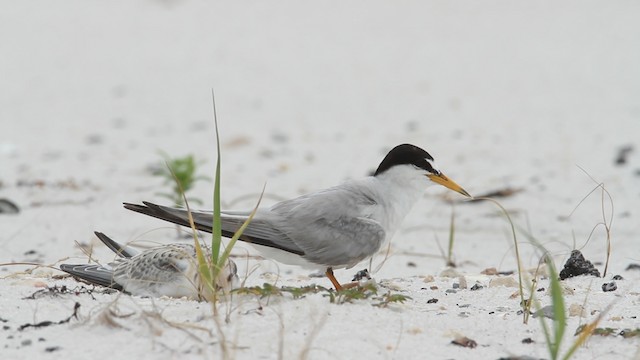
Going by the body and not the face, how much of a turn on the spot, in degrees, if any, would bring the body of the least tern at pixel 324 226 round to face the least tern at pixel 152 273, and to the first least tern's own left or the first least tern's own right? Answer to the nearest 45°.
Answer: approximately 180°

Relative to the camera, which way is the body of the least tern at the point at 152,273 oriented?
to the viewer's right

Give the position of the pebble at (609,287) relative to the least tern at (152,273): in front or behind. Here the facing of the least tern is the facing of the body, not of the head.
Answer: in front

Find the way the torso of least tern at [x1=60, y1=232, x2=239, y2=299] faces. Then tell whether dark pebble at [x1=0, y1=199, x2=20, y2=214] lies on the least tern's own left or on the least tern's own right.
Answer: on the least tern's own left

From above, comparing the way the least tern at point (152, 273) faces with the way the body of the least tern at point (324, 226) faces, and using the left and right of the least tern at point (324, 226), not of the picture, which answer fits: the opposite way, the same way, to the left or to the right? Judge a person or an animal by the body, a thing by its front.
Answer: the same way

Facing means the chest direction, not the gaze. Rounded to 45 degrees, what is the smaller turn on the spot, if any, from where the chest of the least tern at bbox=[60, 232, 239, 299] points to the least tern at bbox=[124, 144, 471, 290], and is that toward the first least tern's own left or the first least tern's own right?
0° — it already faces it

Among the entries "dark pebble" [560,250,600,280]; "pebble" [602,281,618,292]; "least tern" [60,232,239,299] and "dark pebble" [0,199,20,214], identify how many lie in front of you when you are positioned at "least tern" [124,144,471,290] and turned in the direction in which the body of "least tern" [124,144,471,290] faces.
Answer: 2

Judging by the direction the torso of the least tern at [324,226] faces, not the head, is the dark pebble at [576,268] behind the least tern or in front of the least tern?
in front

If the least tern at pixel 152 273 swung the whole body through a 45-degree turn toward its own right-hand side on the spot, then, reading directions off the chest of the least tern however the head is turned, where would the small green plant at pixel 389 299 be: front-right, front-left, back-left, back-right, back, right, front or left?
front

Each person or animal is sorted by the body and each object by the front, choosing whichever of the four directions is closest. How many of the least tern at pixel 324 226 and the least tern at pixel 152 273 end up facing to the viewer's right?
2

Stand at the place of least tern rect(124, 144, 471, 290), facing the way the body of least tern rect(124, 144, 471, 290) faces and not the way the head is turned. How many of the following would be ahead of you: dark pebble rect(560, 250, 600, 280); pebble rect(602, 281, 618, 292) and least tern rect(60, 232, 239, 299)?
2

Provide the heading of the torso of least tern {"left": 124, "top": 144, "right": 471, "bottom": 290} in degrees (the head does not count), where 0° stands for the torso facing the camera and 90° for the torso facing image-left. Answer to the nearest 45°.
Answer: approximately 270°

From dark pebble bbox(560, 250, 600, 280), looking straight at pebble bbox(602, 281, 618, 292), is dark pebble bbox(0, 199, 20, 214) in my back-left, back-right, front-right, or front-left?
back-right

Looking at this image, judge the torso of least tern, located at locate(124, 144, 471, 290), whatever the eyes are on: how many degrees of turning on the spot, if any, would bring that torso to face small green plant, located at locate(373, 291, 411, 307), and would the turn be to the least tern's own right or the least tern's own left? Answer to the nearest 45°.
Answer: approximately 45° to the least tern's own right

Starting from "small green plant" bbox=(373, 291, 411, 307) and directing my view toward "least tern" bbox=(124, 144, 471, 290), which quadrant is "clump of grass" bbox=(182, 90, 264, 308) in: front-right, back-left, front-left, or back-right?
front-left
